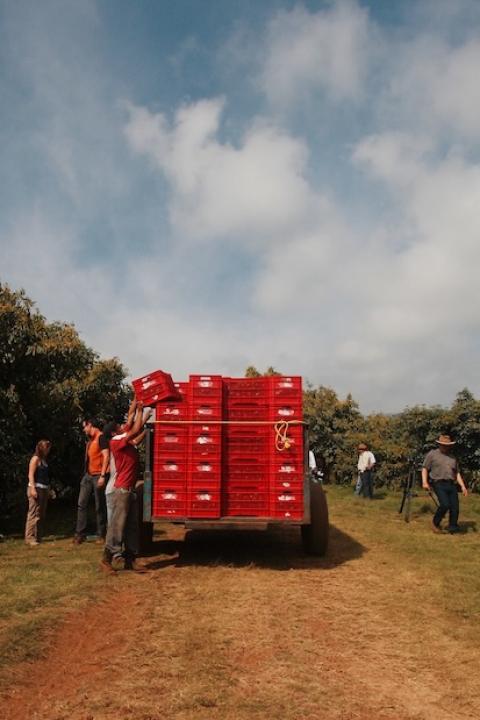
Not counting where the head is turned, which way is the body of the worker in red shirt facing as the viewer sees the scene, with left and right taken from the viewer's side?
facing to the right of the viewer

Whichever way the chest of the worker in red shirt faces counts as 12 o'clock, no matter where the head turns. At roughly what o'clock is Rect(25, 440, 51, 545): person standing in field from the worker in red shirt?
The person standing in field is roughly at 8 o'clock from the worker in red shirt.

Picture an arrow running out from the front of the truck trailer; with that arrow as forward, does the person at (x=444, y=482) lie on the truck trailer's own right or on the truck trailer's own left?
on the truck trailer's own right

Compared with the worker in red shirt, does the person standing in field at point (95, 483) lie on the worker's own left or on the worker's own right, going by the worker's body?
on the worker's own left

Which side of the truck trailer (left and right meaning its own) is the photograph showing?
back

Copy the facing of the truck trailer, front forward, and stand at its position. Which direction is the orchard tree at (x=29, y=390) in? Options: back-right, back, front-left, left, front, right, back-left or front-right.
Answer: front-left

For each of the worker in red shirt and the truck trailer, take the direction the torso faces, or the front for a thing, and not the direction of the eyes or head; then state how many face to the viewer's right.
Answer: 1

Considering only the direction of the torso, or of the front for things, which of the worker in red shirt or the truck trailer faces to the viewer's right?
the worker in red shirt

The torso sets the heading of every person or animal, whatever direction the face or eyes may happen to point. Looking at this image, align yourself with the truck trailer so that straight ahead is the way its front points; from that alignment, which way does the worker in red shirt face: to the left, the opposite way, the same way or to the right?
to the right
